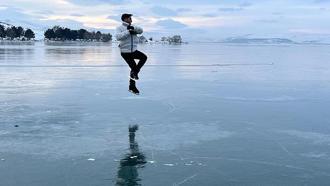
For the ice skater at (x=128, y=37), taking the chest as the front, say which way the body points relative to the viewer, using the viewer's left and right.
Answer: facing the viewer and to the right of the viewer
